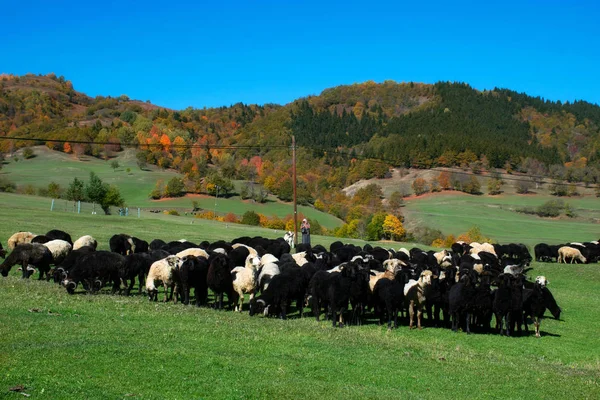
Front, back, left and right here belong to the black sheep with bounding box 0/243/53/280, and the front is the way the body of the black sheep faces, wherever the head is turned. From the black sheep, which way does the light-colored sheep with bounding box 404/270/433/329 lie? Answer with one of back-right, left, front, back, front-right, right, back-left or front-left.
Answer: back-left

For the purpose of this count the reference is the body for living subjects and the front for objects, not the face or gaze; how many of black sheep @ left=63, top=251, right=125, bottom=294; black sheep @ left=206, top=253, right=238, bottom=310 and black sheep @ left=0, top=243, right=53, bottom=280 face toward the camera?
1

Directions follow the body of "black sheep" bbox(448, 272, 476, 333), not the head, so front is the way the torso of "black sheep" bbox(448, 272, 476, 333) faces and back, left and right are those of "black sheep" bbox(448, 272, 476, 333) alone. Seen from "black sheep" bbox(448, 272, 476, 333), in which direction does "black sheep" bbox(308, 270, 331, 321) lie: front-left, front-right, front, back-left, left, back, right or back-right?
back-right

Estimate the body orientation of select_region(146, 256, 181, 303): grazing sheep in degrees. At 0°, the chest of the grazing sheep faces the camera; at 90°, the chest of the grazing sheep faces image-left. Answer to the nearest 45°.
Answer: approximately 45°

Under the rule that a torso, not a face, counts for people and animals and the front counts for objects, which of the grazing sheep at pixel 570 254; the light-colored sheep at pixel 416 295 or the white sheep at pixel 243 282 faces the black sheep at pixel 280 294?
the white sheep

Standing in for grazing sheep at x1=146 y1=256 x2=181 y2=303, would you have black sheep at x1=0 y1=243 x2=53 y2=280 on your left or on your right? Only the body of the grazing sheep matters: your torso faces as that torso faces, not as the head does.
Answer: on your right

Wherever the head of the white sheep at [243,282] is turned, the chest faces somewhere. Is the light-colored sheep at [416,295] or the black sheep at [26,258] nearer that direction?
the light-colored sheep
